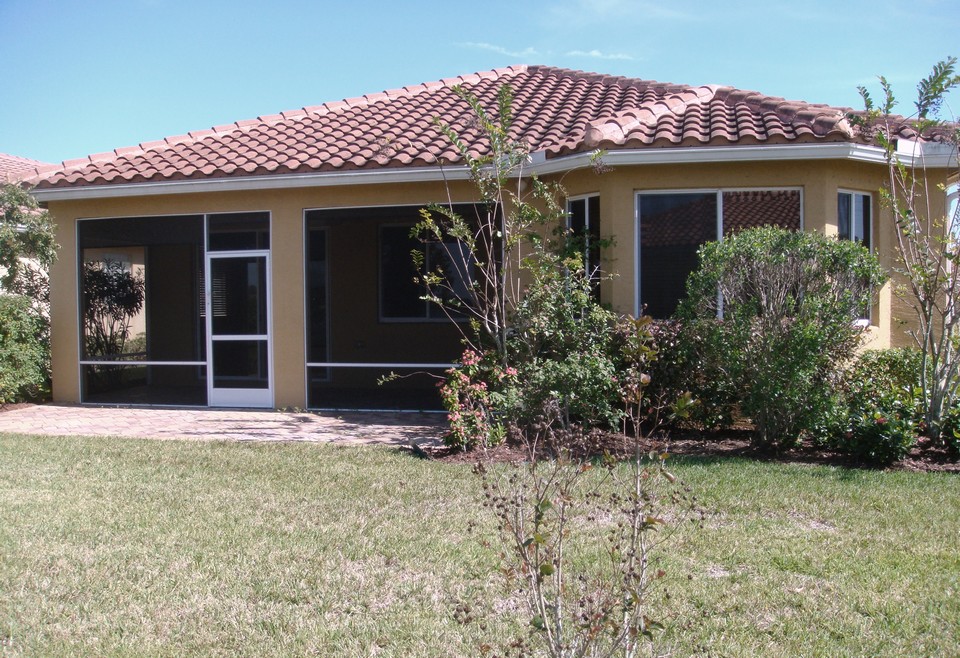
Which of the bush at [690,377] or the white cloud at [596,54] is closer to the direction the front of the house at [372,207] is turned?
the bush

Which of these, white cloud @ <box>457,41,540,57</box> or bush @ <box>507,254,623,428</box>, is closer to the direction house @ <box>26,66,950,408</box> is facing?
the bush

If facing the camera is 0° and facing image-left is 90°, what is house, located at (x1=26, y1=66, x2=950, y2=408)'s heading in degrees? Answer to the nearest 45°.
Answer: approximately 180°

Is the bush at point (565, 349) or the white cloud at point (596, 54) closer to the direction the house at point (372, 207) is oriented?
the bush

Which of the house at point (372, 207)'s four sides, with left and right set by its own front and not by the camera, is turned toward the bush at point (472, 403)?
front

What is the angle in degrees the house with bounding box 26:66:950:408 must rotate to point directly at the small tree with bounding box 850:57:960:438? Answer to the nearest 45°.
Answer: approximately 135° to its right

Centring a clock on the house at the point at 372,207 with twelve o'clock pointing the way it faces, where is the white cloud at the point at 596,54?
The white cloud is roughly at 1 o'clock from the house.
